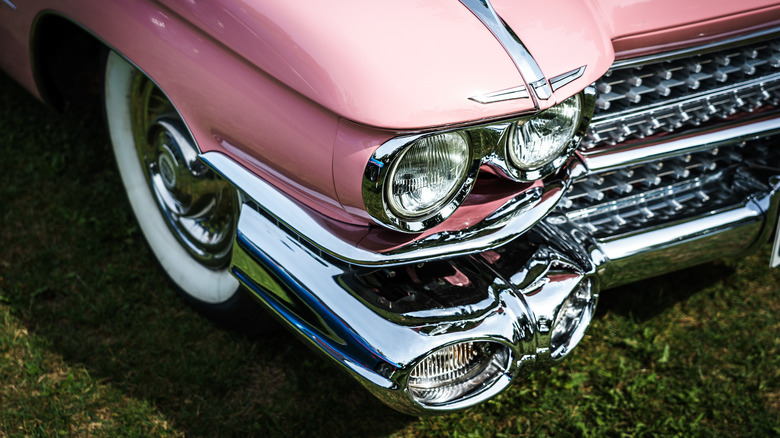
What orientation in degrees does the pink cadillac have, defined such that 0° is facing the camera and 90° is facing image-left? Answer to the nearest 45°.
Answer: approximately 315°
